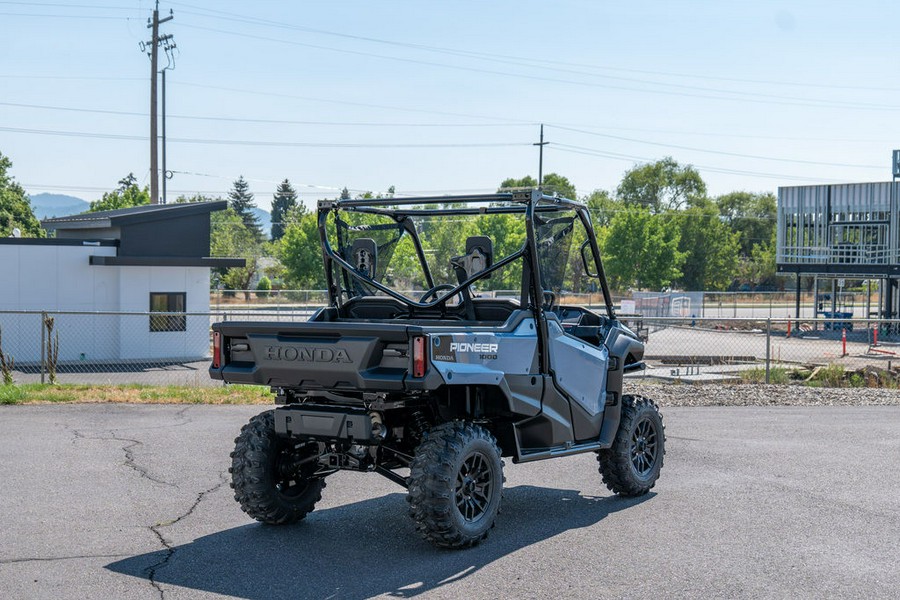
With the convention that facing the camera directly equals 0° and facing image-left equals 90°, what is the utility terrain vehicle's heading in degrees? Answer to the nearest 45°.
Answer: approximately 225°

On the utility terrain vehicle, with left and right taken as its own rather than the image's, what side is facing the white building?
left

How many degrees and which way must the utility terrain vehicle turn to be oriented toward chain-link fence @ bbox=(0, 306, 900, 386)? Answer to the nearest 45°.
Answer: approximately 45° to its left

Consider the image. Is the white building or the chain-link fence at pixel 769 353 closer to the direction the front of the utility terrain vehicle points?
the chain-link fence

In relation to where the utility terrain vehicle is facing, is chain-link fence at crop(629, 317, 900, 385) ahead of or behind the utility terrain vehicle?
ahead

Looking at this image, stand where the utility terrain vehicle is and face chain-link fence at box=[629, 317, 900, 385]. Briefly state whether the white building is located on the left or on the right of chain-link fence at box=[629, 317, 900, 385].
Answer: left
